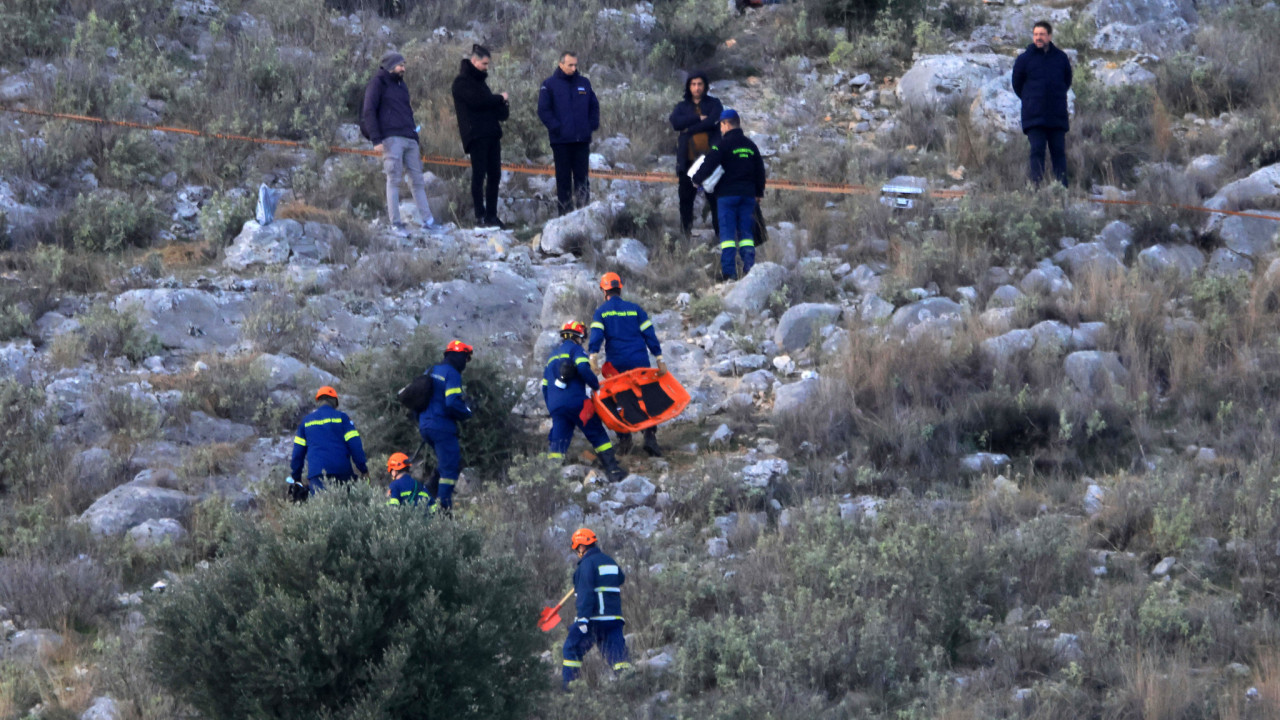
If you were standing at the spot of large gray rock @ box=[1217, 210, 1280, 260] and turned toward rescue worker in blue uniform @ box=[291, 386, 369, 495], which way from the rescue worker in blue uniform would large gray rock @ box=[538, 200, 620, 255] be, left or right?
right

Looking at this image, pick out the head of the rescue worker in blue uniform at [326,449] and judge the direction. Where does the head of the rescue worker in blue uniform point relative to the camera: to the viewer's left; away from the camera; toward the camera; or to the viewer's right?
away from the camera

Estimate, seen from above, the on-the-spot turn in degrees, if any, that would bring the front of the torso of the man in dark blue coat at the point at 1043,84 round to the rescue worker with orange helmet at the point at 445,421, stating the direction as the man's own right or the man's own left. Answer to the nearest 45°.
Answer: approximately 45° to the man's own right

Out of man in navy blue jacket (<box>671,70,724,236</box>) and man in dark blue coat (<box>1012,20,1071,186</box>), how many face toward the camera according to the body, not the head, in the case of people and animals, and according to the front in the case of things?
2

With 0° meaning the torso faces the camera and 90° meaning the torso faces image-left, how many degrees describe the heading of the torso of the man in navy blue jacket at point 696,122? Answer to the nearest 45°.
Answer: approximately 0°
